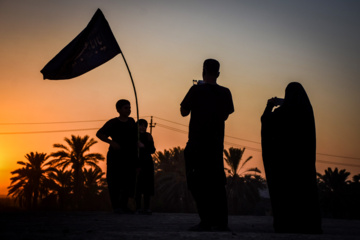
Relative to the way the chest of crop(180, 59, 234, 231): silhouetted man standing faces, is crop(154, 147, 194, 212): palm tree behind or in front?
in front

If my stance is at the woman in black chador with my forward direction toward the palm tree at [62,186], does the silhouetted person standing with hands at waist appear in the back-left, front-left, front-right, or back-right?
front-left

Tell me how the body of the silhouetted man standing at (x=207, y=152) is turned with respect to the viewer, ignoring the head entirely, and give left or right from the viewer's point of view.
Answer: facing away from the viewer and to the left of the viewer

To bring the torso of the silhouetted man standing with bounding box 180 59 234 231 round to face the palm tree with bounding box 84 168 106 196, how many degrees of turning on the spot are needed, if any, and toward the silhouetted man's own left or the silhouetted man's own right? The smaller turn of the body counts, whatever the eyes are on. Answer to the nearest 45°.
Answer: approximately 45° to the silhouetted man's own right

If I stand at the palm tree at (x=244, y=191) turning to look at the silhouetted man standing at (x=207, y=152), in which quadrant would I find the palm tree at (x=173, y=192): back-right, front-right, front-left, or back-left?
front-right
